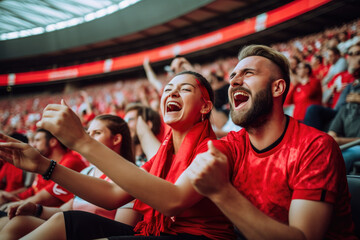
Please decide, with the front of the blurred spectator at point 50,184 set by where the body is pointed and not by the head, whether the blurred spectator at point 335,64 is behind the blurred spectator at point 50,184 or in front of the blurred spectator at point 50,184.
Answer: behind

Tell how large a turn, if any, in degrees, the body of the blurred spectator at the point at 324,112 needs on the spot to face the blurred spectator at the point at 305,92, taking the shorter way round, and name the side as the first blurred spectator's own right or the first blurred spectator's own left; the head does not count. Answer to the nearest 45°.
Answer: approximately 135° to the first blurred spectator's own right

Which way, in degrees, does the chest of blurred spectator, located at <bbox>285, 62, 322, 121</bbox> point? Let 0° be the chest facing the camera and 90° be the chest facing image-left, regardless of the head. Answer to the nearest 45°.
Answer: approximately 45°

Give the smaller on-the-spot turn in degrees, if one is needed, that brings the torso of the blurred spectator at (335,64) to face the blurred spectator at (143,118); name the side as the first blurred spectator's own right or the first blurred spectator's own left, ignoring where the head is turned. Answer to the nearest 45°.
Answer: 0° — they already face them
